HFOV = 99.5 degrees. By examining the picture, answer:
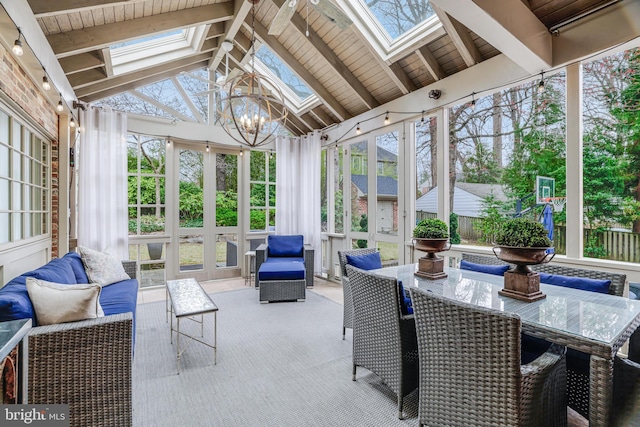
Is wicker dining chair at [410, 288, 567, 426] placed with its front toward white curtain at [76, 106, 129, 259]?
no

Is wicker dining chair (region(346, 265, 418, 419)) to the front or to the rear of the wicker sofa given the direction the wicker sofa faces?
to the front

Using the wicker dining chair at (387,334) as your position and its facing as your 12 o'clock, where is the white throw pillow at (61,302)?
The white throw pillow is roughly at 7 o'clock from the wicker dining chair.

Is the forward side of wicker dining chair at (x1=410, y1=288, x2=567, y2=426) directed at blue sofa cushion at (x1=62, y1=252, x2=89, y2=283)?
no

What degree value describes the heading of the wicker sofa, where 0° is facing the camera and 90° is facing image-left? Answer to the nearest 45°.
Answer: approximately 270°

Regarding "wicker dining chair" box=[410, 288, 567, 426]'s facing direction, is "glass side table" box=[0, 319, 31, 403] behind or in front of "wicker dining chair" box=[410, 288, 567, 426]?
behind

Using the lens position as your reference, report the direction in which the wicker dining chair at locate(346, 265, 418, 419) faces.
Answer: facing away from the viewer and to the right of the viewer

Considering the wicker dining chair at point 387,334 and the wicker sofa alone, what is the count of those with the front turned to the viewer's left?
0

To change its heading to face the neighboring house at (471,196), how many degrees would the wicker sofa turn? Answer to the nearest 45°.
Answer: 0° — it already faces it

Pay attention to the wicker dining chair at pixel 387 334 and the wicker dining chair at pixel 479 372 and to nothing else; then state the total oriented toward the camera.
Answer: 0

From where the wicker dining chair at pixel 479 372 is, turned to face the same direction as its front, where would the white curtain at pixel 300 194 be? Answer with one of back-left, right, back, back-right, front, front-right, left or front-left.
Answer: left

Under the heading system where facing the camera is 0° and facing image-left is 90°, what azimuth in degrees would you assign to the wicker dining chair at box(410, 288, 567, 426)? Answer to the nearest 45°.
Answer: approximately 225°

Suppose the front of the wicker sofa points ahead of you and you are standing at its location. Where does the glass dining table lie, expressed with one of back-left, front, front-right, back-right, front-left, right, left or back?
front-right

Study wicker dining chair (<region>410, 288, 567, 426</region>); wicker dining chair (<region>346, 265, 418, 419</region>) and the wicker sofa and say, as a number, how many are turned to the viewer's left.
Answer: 0

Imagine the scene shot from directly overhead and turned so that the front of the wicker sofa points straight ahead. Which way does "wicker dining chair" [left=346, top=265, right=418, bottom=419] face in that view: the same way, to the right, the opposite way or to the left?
the same way

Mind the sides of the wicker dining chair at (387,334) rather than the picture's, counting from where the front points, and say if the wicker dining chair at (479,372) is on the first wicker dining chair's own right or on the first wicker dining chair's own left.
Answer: on the first wicker dining chair's own right
